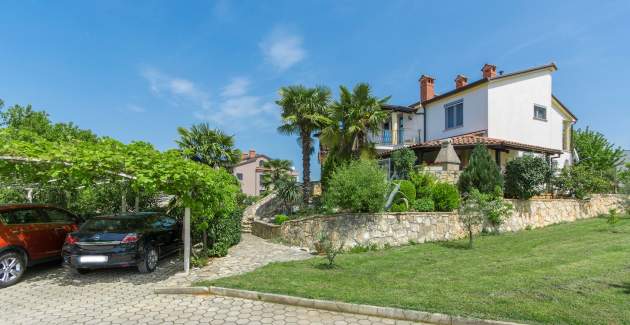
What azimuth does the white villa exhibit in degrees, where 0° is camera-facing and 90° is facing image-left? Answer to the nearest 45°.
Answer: approximately 45°

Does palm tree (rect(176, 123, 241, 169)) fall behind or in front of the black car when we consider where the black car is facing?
in front

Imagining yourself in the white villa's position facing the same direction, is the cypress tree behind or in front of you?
in front

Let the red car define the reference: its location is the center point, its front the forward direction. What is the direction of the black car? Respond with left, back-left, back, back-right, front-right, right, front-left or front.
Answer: right

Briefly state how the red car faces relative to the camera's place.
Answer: facing away from the viewer and to the right of the viewer

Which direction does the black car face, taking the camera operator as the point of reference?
facing away from the viewer and to the right of the viewer

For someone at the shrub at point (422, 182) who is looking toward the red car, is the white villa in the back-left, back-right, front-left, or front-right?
back-right

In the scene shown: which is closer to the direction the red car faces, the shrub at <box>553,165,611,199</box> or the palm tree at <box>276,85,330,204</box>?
the palm tree

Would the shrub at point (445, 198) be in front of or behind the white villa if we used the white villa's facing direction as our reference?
in front

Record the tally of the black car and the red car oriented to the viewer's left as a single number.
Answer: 0
